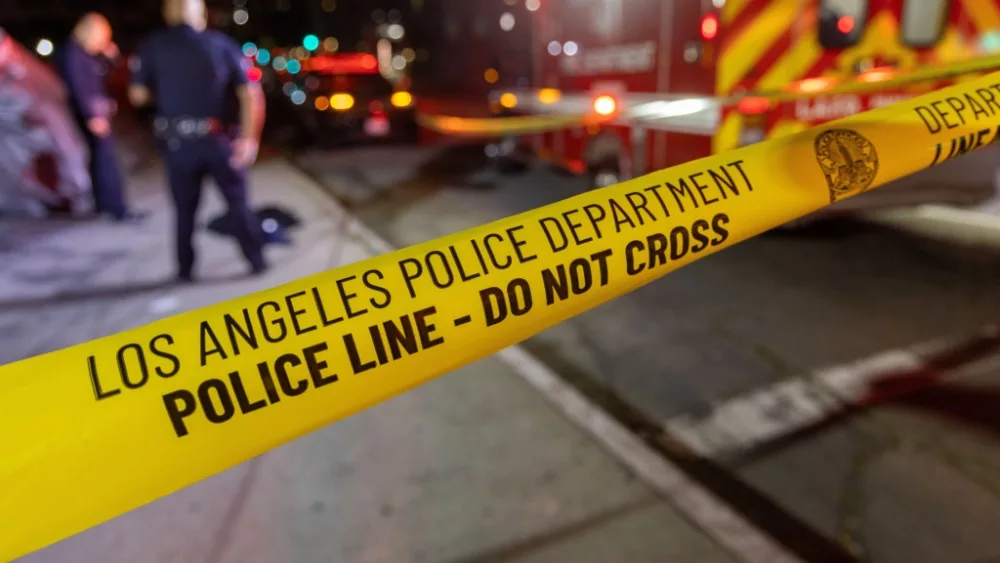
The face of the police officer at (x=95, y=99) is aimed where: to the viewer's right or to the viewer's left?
to the viewer's right

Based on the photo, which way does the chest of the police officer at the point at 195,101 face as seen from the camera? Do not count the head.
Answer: away from the camera

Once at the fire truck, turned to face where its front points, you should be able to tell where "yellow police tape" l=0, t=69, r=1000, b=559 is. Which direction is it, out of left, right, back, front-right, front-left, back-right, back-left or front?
back-left

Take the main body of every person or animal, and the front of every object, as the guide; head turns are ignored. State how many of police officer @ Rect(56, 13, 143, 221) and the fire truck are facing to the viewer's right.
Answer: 1

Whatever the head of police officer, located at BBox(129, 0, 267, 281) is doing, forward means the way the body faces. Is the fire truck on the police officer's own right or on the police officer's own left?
on the police officer's own right

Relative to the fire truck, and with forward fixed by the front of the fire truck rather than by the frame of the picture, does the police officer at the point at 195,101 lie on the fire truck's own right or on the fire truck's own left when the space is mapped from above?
on the fire truck's own left

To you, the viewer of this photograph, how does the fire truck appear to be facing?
facing away from the viewer and to the left of the viewer
